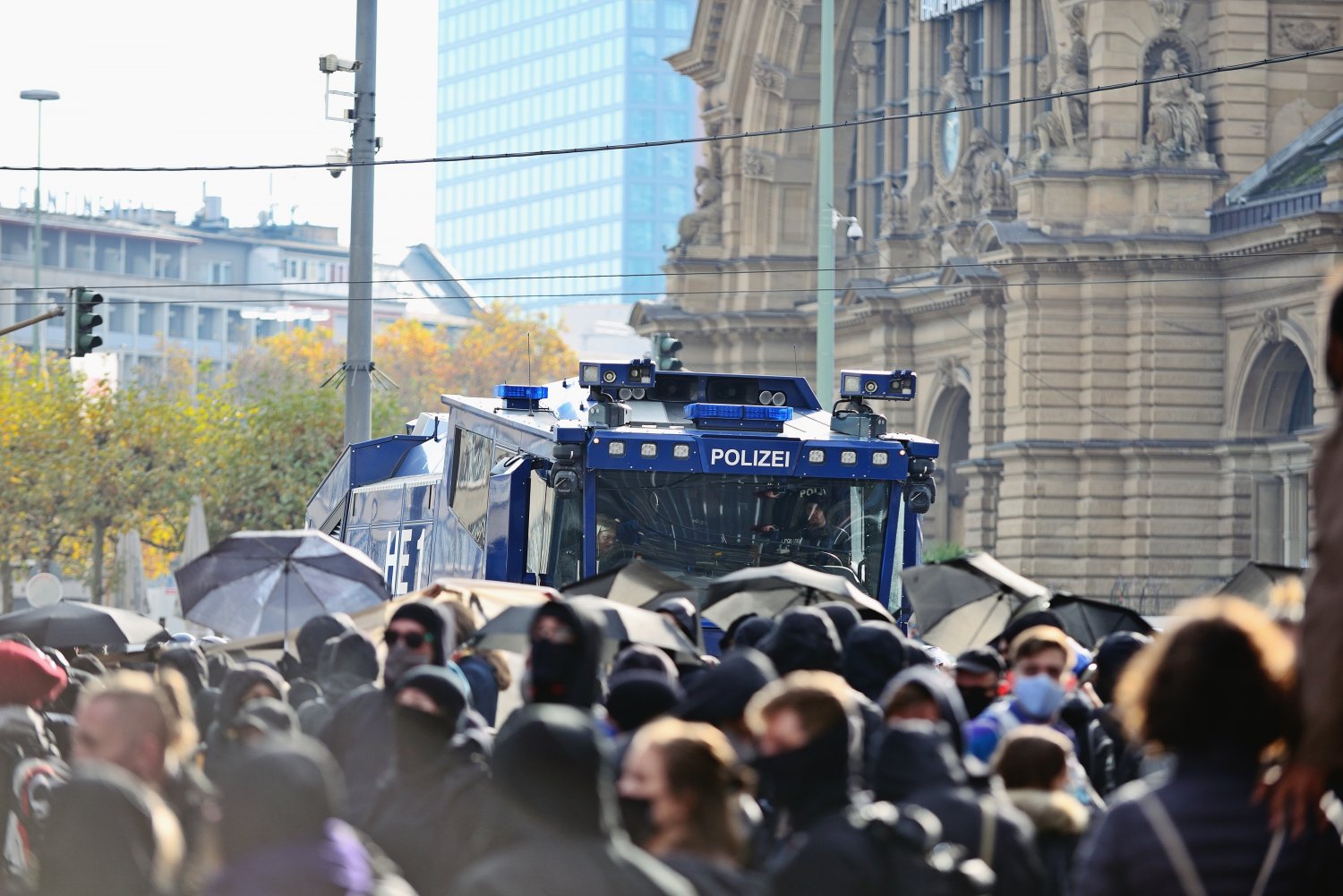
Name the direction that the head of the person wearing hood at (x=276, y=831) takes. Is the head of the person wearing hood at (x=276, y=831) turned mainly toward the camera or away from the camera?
away from the camera

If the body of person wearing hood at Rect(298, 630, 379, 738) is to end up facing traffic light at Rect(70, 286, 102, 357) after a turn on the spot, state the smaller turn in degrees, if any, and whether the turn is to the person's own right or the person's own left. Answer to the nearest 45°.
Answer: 0° — they already face it

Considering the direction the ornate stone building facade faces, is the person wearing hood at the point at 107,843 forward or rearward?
forward

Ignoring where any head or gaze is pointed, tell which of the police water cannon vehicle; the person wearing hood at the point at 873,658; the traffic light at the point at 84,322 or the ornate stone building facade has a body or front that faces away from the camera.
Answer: the person wearing hood

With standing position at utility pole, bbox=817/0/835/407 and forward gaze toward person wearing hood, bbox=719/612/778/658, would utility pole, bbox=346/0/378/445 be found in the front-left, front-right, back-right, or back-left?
front-right

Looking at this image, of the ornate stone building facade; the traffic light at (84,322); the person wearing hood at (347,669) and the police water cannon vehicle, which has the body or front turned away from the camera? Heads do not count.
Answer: the person wearing hood

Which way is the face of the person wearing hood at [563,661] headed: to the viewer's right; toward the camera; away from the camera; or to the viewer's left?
toward the camera

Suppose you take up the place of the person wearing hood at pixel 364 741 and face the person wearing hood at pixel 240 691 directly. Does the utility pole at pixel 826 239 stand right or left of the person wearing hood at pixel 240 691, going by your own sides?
right

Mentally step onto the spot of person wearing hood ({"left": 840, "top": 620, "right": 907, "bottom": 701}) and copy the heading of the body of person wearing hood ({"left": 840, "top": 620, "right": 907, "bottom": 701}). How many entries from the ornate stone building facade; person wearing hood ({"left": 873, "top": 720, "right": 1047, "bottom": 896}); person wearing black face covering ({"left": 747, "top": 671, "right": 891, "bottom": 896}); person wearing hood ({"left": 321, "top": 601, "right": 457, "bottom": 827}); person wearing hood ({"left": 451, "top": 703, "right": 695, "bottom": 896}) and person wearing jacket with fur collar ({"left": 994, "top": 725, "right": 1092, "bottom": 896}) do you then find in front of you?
1

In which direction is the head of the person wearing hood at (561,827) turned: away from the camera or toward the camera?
away from the camera

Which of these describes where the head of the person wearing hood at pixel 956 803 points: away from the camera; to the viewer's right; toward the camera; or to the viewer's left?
away from the camera

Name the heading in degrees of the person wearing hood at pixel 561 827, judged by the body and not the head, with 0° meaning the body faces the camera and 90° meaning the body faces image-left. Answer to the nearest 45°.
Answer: approximately 180°

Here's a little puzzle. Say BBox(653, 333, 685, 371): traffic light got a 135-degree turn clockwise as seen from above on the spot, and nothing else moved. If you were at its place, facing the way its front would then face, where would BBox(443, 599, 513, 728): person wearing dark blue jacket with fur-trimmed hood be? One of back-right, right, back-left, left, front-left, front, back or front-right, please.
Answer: left

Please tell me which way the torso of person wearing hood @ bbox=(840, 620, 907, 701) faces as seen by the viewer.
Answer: away from the camera

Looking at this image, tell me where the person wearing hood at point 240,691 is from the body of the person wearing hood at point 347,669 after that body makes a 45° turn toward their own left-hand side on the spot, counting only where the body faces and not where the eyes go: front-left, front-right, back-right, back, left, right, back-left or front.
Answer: left

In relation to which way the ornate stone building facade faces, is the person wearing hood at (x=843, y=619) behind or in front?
in front

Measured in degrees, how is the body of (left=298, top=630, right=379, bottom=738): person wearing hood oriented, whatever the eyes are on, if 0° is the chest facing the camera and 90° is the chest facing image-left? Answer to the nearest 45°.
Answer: approximately 180°

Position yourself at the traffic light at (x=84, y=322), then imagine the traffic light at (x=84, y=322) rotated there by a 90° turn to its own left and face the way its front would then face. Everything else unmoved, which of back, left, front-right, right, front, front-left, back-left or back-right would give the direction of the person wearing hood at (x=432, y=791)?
back-right

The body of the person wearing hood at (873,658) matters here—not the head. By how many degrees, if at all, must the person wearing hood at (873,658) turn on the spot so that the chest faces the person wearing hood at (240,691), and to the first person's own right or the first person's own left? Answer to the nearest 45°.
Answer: approximately 90° to the first person's own left

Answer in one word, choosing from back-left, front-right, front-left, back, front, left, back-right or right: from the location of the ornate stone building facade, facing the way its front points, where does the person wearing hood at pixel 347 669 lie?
front-left

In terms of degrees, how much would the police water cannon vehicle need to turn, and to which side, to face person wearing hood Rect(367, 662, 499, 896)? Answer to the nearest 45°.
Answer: approximately 45° to its right
